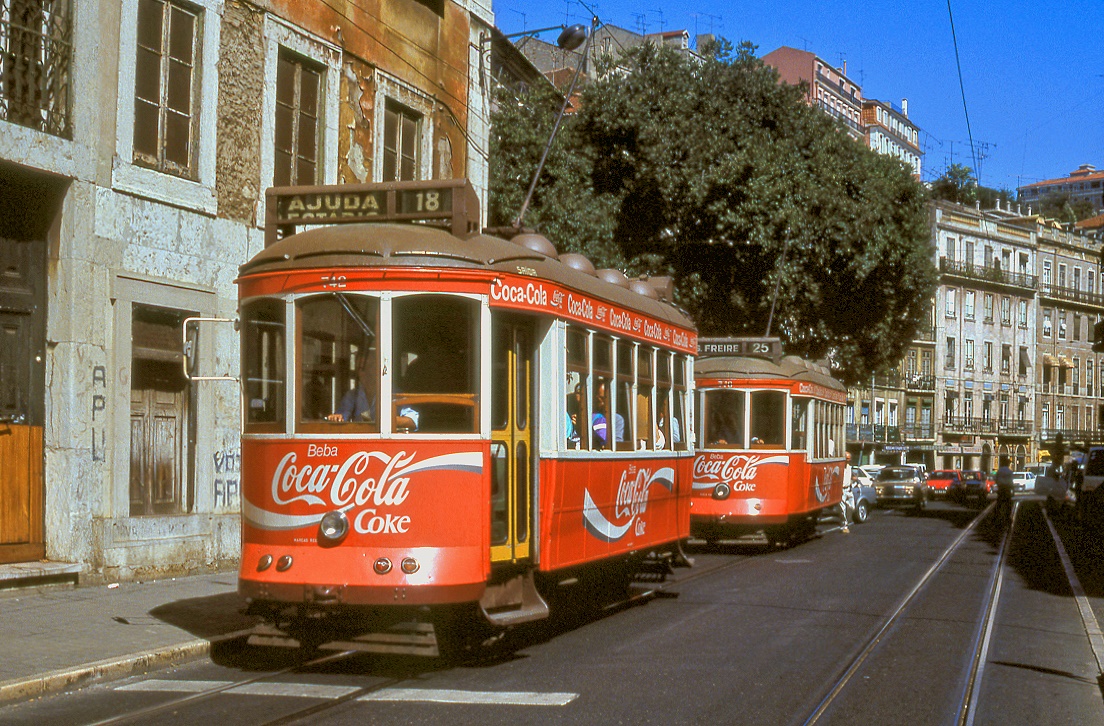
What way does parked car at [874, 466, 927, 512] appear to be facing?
toward the camera

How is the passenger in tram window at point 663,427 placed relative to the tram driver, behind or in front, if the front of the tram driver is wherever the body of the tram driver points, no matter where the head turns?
behind

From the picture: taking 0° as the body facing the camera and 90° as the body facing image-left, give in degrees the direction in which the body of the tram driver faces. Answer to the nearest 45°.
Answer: approximately 45°

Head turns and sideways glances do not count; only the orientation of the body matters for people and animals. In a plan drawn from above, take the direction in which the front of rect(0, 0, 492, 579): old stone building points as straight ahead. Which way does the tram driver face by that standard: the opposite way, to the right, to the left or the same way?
to the right

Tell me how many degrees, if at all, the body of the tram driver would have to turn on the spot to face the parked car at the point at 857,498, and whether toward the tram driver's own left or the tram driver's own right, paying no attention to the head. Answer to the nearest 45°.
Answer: approximately 180°

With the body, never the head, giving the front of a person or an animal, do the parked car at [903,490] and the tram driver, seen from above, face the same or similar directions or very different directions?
same or similar directions

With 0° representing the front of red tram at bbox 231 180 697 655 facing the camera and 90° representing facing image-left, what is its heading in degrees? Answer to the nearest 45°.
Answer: approximately 45°

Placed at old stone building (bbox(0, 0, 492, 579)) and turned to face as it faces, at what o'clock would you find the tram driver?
The tram driver is roughly at 1 o'clock from the old stone building.

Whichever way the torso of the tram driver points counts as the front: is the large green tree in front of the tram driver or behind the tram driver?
behind

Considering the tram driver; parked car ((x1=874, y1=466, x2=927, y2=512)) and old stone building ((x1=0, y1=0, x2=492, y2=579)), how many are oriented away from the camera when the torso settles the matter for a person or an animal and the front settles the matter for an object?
0

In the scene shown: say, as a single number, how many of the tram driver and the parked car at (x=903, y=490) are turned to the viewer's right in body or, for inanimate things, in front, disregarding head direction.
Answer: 0

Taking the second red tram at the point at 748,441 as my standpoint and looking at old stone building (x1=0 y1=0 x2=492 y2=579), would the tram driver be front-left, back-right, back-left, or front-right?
front-left

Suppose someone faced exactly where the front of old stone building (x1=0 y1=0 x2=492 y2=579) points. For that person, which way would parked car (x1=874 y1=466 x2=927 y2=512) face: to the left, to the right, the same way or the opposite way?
to the right

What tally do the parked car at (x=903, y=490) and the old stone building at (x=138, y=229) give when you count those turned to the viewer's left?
0

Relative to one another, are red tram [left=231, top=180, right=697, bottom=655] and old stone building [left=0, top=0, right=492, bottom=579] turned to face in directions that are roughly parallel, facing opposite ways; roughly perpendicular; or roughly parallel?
roughly perpendicular

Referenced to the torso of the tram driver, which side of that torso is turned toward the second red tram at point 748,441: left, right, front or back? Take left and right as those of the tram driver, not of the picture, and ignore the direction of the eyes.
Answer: back
